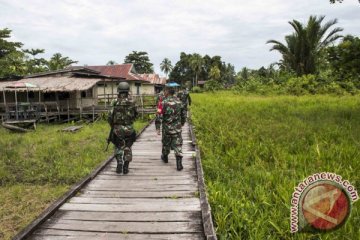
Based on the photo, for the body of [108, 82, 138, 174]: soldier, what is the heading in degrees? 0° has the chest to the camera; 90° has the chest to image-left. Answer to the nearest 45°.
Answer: approximately 180°

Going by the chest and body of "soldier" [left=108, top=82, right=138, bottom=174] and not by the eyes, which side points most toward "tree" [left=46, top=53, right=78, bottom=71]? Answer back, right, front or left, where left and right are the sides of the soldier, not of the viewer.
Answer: front

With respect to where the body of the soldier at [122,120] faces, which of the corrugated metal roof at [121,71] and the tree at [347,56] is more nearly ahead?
the corrugated metal roof

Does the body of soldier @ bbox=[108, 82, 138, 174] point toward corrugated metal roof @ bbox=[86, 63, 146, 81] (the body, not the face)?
yes

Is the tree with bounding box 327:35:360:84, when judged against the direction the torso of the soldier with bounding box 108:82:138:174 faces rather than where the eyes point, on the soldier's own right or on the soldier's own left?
on the soldier's own right

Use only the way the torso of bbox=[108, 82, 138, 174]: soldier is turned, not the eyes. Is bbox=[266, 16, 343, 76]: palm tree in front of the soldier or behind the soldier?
in front
